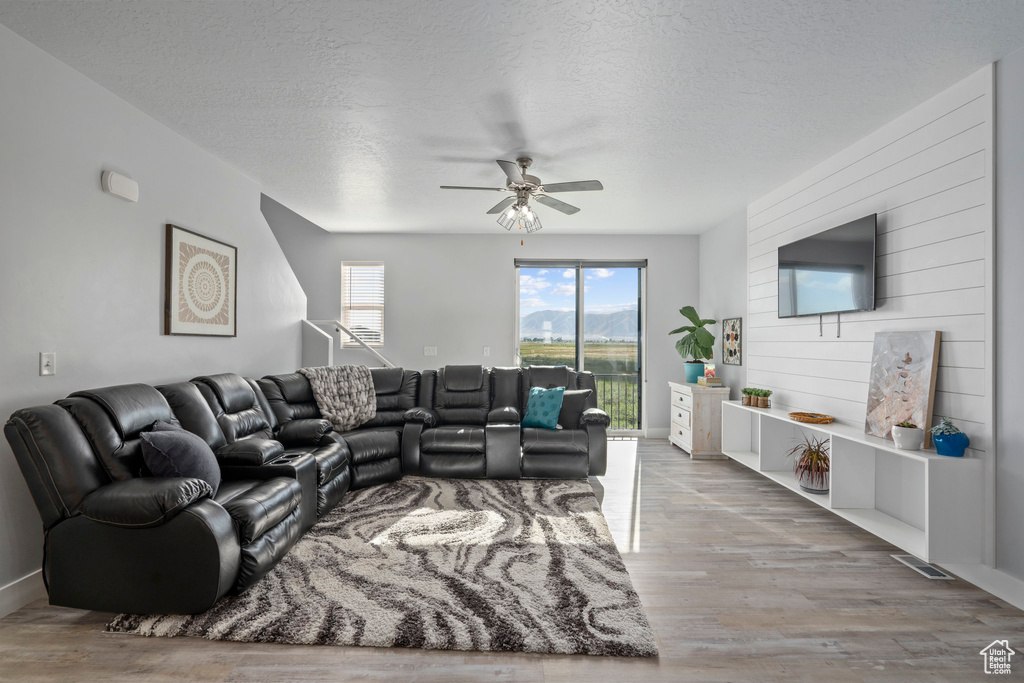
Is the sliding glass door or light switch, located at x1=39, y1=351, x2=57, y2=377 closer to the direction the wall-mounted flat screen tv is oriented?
the light switch

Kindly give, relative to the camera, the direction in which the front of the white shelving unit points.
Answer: facing the viewer and to the left of the viewer

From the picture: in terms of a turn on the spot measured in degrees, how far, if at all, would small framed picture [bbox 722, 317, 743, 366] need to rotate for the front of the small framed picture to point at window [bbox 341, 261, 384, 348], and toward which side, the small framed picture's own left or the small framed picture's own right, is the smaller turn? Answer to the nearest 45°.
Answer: approximately 45° to the small framed picture's own right

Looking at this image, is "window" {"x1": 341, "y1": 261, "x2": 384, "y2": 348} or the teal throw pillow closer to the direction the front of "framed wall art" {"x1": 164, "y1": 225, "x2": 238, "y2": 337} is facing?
the teal throw pillow

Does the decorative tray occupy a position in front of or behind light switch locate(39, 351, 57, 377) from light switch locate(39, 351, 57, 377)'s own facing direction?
in front

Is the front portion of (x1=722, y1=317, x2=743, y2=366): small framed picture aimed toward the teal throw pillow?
yes

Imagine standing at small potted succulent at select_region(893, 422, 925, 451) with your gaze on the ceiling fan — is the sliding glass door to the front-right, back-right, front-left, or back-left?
front-right

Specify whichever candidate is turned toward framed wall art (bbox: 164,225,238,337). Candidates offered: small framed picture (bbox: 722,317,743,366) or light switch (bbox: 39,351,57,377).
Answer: the small framed picture

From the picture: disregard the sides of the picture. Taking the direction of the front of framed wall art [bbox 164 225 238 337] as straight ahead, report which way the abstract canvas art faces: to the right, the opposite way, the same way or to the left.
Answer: the opposite way

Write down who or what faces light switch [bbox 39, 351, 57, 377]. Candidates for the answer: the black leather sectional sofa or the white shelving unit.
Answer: the white shelving unit

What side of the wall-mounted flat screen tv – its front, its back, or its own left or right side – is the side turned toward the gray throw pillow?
front

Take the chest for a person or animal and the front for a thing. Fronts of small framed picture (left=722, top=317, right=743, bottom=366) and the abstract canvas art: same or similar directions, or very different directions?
same or similar directions

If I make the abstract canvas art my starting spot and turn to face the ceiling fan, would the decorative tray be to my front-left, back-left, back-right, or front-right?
front-right

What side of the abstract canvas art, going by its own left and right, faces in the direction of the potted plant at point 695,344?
right

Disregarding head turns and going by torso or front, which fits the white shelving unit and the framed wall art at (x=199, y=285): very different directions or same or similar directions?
very different directions

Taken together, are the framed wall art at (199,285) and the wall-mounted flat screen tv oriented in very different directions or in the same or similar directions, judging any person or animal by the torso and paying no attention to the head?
very different directions

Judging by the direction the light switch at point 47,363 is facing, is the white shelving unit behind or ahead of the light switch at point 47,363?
ahead
